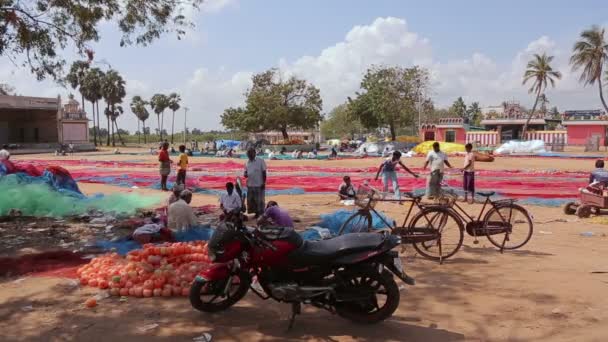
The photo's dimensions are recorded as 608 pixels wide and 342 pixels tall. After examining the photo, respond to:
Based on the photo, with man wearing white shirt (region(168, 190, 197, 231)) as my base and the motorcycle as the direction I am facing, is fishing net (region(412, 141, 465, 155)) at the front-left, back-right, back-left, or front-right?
back-left

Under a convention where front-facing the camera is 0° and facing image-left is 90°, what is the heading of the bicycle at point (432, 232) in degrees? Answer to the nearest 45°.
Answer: approximately 90°

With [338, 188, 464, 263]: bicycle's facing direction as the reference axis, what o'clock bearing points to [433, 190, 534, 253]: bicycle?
[433, 190, 534, 253]: bicycle is roughly at 5 o'clock from [338, 188, 464, 263]: bicycle.

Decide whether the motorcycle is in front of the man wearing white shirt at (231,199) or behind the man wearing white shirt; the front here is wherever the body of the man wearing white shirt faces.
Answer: in front

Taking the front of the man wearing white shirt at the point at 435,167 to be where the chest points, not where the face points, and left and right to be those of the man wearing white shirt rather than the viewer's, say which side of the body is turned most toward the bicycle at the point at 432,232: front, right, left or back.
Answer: front

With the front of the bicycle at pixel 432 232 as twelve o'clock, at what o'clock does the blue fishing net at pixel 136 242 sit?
The blue fishing net is roughly at 12 o'clock from the bicycle.

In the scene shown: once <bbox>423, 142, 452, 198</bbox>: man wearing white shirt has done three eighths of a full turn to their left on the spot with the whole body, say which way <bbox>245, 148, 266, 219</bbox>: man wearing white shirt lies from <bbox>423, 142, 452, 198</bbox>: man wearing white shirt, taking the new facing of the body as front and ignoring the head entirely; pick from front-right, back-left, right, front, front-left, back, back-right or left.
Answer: back

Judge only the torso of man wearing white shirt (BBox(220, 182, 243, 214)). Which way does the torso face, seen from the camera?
toward the camera
